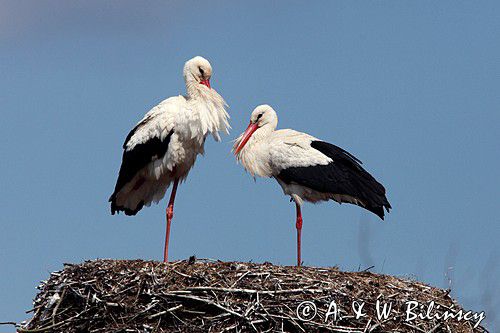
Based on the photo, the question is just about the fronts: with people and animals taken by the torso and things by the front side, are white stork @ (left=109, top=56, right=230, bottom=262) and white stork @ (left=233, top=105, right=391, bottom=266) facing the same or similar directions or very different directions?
very different directions

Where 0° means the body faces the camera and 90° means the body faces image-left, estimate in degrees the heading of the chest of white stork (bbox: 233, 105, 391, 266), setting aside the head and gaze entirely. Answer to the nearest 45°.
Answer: approximately 90°

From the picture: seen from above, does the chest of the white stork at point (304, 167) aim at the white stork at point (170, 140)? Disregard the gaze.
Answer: yes

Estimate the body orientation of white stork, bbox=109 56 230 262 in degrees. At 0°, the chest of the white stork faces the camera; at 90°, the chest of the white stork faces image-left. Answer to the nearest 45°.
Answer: approximately 270°

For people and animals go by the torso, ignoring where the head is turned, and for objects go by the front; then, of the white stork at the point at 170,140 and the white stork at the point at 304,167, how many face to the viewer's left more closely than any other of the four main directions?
1

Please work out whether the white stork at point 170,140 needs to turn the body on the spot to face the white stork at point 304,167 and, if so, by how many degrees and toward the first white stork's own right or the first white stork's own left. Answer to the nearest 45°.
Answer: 0° — it already faces it
